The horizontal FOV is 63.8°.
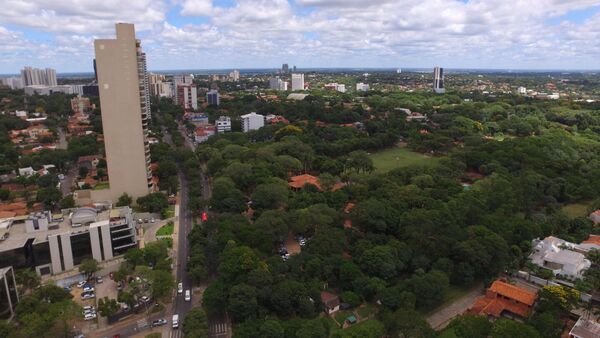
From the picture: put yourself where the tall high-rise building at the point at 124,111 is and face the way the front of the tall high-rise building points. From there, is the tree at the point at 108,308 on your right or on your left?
on your right

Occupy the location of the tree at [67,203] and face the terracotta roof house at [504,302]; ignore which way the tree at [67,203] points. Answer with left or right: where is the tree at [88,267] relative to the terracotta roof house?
right

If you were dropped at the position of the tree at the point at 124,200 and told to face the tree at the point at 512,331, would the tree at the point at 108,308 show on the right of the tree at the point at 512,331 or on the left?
right

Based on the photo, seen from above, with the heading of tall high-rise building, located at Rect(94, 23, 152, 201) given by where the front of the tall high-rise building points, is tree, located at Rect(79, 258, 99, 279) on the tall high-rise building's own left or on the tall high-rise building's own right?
on the tall high-rise building's own right
